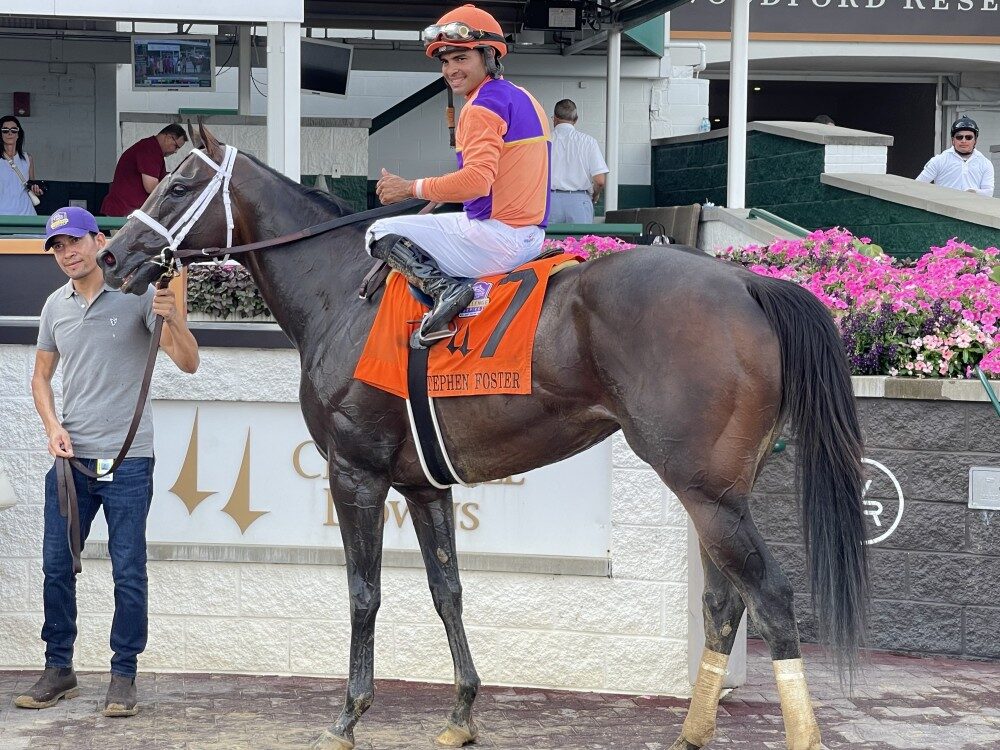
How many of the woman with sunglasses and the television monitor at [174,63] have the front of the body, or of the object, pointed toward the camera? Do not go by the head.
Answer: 2

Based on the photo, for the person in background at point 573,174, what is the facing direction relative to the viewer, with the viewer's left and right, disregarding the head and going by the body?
facing away from the viewer

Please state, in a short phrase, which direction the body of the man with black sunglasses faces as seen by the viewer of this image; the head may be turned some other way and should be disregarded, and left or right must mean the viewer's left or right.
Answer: facing the viewer

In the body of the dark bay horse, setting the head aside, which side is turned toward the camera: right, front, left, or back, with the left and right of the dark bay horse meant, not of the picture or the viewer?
left

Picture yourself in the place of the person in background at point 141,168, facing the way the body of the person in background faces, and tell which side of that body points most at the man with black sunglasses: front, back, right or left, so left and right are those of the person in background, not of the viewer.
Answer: front

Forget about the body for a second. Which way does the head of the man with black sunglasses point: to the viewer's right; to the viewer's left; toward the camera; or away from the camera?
toward the camera

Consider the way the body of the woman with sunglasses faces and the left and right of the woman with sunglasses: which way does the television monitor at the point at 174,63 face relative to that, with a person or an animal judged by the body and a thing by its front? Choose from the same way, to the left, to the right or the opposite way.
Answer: the same way

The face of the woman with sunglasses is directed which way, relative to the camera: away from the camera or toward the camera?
toward the camera

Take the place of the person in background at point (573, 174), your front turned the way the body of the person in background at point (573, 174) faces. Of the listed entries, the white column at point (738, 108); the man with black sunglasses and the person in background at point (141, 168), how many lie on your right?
2

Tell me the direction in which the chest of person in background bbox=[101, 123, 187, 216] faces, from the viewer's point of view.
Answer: to the viewer's right

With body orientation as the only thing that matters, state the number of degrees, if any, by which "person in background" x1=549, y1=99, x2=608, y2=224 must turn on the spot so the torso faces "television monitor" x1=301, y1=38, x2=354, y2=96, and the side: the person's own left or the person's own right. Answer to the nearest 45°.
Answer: approximately 45° to the person's own left

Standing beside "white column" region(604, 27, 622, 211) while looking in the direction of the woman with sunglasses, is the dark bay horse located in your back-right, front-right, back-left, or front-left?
front-left

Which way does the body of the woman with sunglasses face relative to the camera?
toward the camera
